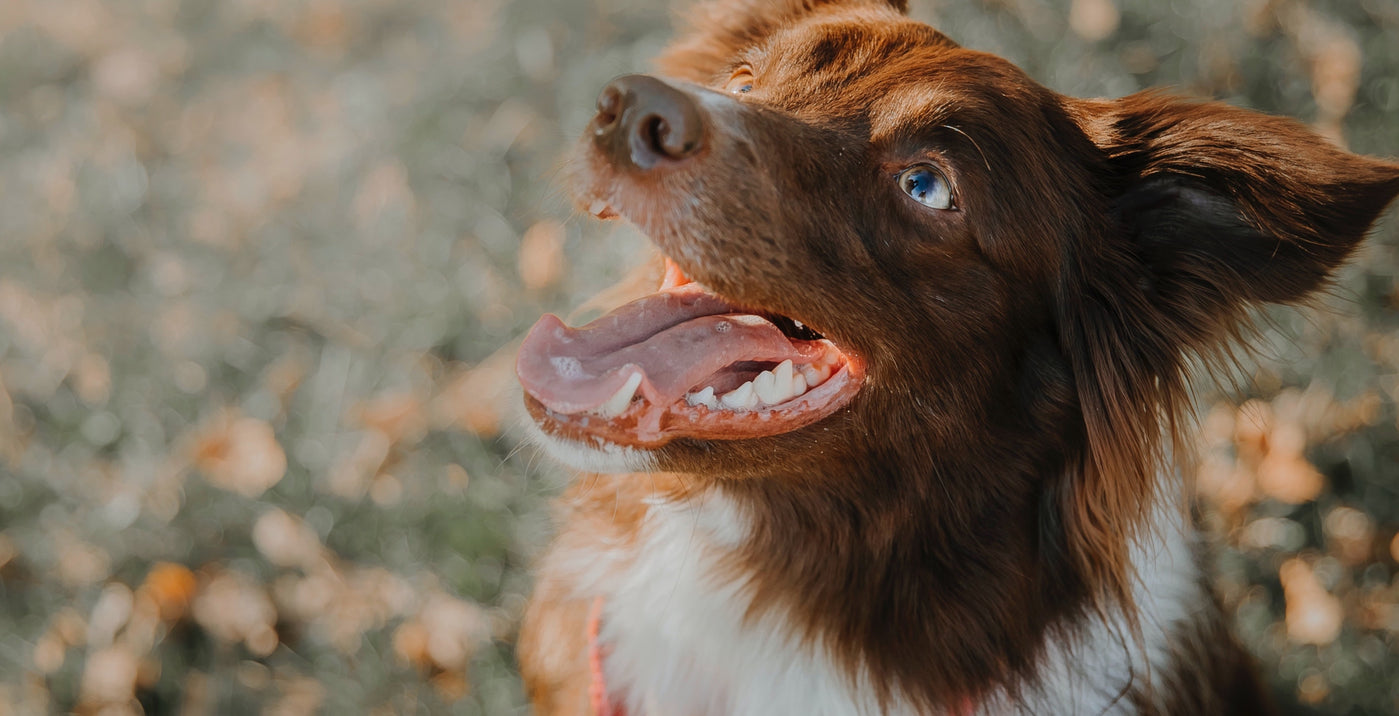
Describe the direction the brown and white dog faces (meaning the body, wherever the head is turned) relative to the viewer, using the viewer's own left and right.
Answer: facing the viewer and to the left of the viewer
